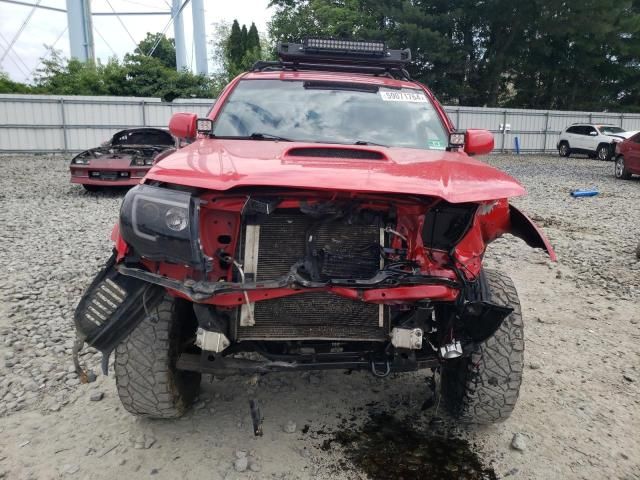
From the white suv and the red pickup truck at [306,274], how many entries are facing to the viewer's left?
0

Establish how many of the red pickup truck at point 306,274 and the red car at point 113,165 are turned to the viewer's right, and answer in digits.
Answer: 0

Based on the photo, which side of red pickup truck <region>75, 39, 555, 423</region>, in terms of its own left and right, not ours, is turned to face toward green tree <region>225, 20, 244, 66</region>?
back

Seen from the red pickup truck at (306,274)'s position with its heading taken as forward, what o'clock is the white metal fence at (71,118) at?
The white metal fence is roughly at 5 o'clock from the red pickup truck.

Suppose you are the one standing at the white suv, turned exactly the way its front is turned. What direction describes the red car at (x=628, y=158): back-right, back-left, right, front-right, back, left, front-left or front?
front-right

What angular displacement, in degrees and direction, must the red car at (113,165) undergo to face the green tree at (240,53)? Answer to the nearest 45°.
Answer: approximately 135° to its right

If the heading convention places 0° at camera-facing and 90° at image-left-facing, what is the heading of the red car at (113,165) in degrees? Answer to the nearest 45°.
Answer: approximately 45°

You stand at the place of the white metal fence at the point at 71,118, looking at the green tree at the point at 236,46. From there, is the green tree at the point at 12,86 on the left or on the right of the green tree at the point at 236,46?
left

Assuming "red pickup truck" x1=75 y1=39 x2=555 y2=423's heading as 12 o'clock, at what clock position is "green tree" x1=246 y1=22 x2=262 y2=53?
The green tree is roughly at 6 o'clock from the red pickup truck.

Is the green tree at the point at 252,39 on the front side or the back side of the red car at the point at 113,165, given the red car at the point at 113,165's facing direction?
on the back side
